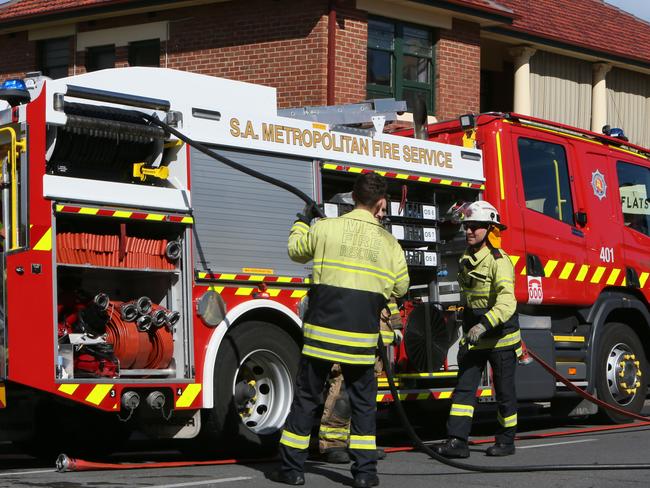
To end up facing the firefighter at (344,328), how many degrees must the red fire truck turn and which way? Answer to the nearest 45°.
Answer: approximately 90° to its right

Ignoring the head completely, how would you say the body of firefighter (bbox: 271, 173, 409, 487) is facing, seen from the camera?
away from the camera

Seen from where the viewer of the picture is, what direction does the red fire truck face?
facing away from the viewer and to the right of the viewer

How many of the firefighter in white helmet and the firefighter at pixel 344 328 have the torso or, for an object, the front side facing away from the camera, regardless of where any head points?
1
